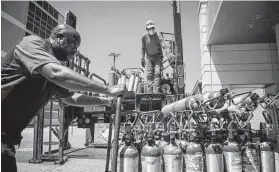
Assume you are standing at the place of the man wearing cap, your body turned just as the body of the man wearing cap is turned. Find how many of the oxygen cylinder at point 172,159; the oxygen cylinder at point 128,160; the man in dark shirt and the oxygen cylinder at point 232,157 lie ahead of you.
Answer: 4

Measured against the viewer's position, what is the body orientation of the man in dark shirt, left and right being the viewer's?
facing to the right of the viewer

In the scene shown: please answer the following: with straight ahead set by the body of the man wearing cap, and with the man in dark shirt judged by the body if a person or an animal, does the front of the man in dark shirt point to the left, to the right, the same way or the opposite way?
to the left

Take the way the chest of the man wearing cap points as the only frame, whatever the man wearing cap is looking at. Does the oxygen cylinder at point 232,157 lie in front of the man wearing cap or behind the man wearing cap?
in front

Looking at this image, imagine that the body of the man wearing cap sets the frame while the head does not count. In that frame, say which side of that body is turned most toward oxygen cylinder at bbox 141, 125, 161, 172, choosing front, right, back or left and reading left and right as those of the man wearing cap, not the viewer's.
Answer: front

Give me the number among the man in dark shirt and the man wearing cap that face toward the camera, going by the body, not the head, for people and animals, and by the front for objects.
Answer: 1

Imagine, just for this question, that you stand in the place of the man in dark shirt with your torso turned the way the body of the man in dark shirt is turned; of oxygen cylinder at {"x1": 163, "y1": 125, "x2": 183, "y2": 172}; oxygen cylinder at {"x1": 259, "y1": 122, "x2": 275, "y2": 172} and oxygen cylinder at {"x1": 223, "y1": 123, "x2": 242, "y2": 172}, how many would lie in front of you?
3

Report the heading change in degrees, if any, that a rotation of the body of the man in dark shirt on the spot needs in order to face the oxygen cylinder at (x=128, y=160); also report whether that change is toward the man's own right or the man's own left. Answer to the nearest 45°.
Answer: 0° — they already face it
